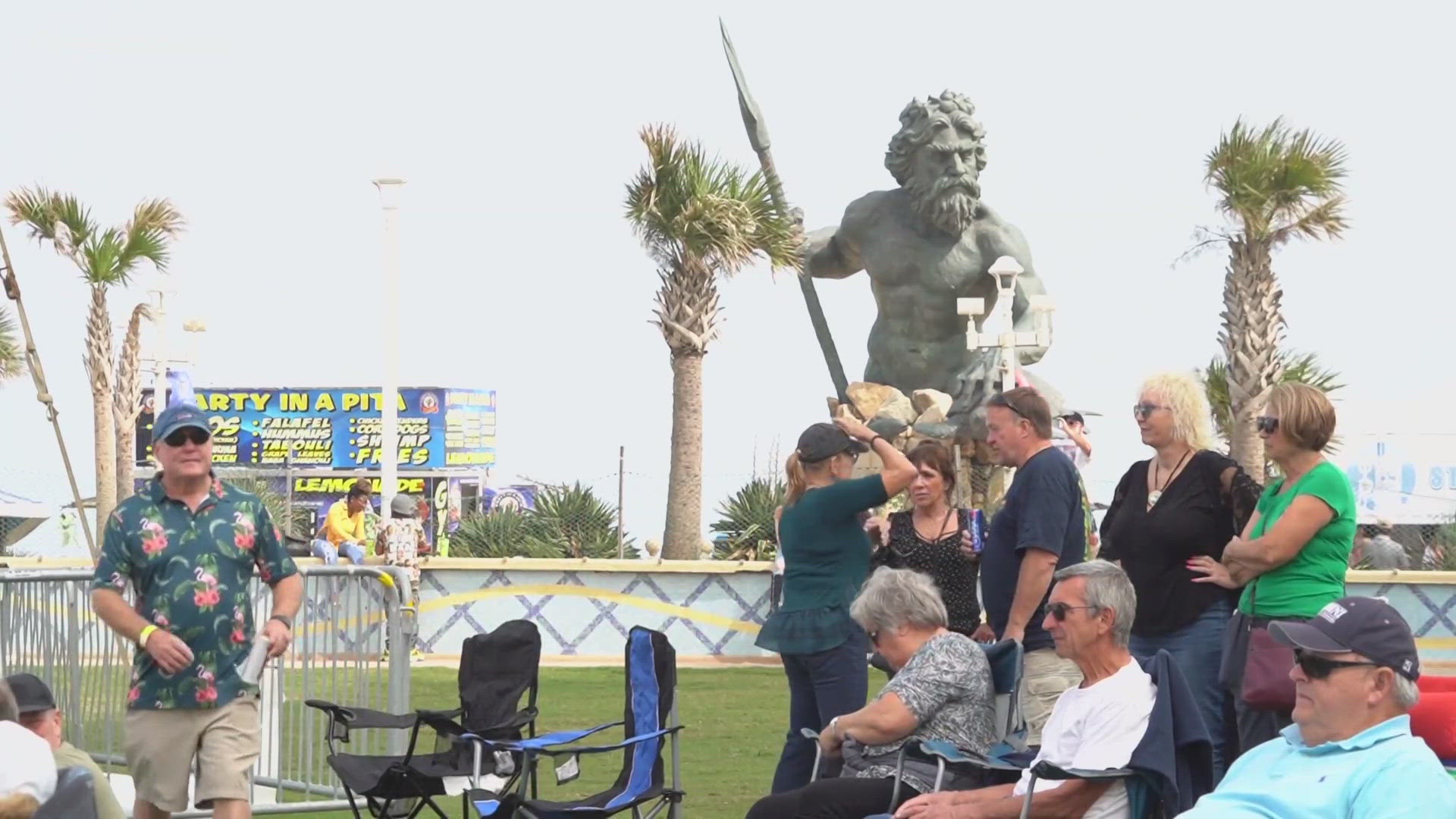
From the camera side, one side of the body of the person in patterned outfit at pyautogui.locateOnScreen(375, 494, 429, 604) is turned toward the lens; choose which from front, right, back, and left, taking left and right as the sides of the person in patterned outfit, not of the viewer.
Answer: back

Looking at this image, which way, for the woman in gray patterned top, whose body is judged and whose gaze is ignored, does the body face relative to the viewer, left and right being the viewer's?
facing to the left of the viewer

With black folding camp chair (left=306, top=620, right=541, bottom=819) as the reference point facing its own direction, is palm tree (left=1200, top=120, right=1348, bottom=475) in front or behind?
behind

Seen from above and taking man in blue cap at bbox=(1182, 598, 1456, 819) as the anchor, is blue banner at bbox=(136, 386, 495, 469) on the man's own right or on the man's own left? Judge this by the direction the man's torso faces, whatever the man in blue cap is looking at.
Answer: on the man's own right

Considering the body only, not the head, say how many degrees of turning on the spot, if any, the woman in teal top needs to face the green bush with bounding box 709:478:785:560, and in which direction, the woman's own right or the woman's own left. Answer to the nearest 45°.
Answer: approximately 45° to the woman's own left

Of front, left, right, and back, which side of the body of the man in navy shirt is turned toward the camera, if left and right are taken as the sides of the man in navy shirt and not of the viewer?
left

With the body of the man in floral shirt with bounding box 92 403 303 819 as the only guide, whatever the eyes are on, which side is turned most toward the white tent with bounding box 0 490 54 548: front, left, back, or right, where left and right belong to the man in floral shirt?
back

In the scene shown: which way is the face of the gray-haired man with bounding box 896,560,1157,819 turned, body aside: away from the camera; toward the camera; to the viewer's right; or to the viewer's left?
to the viewer's left

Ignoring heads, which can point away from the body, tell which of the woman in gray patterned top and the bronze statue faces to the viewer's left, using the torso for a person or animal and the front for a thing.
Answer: the woman in gray patterned top
